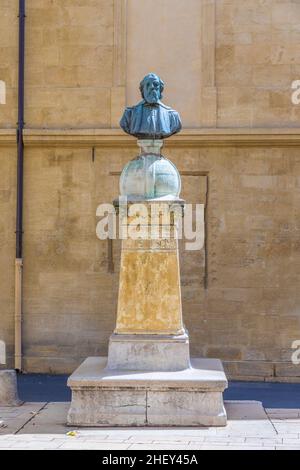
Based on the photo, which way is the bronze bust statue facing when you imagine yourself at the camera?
facing the viewer

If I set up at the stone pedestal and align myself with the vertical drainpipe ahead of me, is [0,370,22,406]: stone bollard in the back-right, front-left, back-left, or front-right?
front-left
